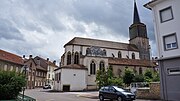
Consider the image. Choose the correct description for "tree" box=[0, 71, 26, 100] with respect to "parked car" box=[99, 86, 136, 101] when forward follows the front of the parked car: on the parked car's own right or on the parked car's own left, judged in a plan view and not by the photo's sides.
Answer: on the parked car's own right

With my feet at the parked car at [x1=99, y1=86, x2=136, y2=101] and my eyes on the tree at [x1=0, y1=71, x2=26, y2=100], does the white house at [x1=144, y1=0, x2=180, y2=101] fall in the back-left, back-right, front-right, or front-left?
back-left

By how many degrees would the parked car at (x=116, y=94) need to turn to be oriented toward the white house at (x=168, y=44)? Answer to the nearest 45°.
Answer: approximately 45° to its left

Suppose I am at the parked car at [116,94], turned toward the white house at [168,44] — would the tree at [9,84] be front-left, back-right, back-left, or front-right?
back-right
